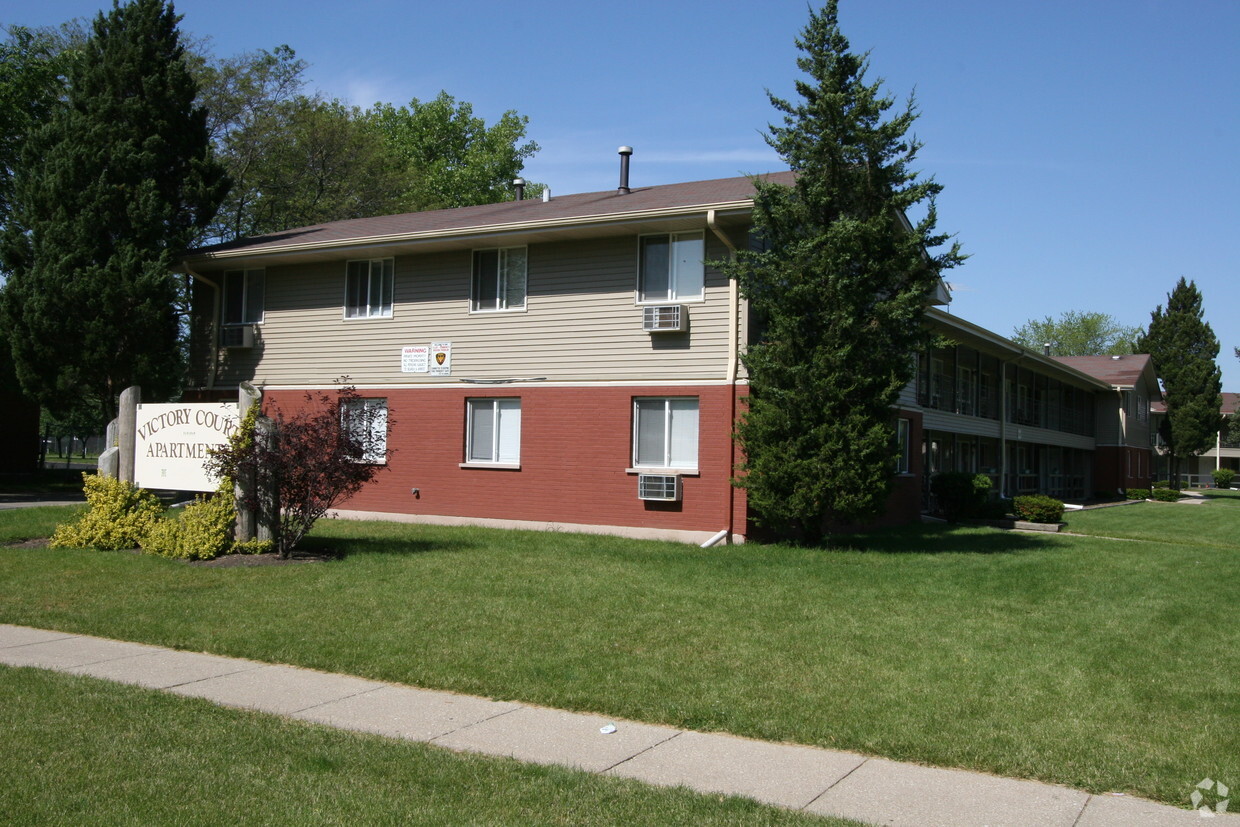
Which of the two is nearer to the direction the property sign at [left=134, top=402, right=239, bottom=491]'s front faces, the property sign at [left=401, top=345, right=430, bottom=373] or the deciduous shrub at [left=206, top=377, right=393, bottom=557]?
the deciduous shrub

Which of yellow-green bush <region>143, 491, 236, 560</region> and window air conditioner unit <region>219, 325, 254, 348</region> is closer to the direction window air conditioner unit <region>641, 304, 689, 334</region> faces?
the yellow-green bush

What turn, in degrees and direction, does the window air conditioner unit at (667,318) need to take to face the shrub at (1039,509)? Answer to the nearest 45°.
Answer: approximately 180°

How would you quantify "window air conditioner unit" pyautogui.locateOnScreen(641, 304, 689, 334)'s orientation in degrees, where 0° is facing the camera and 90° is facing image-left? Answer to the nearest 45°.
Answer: approximately 45°

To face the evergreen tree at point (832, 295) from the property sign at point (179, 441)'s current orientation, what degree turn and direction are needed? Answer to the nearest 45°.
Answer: approximately 135° to its left

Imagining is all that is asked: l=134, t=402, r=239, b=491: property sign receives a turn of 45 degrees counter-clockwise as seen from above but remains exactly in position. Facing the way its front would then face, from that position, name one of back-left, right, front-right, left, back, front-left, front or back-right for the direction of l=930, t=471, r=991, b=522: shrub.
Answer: left

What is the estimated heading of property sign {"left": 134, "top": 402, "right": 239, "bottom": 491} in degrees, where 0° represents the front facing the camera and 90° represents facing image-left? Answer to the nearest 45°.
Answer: approximately 45°
